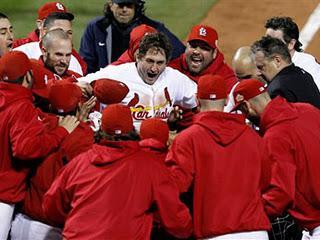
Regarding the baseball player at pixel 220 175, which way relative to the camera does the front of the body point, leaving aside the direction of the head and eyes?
away from the camera

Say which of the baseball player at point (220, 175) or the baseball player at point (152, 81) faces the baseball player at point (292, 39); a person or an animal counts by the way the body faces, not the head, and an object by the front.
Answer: the baseball player at point (220, 175)

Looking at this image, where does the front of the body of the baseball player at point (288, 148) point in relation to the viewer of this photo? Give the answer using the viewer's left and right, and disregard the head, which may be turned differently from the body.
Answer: facing away from the viewer and to the left of the viewer

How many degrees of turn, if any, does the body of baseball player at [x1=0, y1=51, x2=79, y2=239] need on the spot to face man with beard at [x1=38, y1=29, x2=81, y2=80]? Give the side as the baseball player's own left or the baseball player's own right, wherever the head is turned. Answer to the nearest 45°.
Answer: approximately 45° to the baseball player's own left

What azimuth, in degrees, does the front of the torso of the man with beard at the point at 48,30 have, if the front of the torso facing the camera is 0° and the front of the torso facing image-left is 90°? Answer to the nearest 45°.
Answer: approximately 315°

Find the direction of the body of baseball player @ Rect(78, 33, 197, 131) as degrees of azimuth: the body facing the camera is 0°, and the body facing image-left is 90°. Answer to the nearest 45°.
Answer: approximately 0°

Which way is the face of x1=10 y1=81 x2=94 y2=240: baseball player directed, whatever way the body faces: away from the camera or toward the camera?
away from the camera

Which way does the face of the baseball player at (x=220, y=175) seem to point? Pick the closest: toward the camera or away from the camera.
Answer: away from the camera

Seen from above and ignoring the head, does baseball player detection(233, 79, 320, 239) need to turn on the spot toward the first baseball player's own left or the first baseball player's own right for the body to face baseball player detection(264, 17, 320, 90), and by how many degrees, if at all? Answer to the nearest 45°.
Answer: approximately 45° to the first baseball player's own right

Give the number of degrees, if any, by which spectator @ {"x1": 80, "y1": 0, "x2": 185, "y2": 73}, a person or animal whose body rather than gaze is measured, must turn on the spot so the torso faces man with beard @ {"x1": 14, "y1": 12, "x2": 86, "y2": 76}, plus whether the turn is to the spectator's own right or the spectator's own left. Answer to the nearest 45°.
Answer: approximately 45° to the spectator's own right
